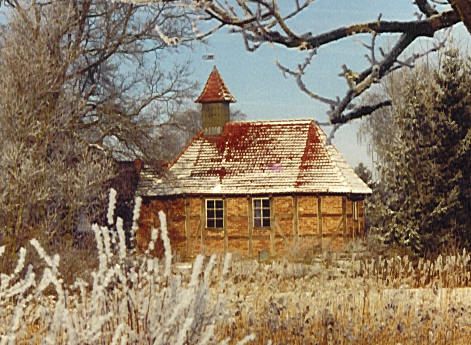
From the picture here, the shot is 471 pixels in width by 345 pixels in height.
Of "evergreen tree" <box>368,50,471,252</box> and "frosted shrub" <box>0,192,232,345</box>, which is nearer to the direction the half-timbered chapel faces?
the frosted shrub

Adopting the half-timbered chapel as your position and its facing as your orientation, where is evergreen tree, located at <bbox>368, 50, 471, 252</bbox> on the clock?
The evergreen tree is roughly at 8 o'clock from the half-timbered chapel.

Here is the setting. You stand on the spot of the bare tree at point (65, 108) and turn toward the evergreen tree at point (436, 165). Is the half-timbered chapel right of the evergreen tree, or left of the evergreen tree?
left

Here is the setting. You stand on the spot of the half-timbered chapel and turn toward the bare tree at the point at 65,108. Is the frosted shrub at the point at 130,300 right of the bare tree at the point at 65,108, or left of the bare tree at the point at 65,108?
left
